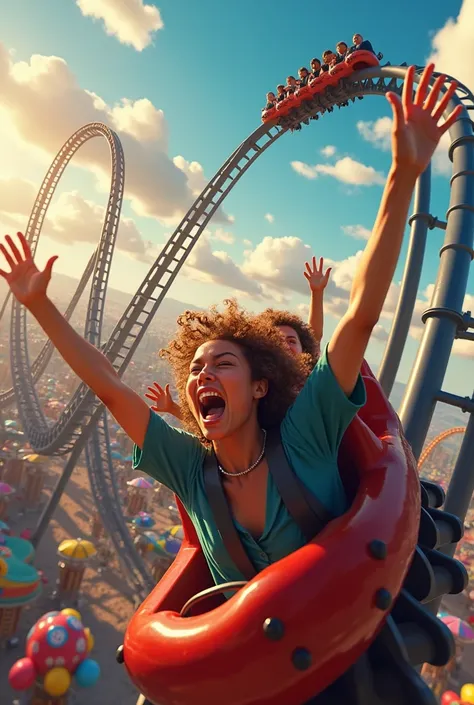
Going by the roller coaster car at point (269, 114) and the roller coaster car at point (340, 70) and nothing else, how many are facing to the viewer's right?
0

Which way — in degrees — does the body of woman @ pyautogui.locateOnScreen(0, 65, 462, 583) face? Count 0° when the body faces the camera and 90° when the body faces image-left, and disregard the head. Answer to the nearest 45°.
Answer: approximately 45°

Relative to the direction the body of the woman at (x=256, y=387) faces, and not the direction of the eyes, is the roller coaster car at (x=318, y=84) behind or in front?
behind

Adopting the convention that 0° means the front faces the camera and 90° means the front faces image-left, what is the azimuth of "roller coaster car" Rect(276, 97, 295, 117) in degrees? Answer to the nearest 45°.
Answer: approximately 45°
